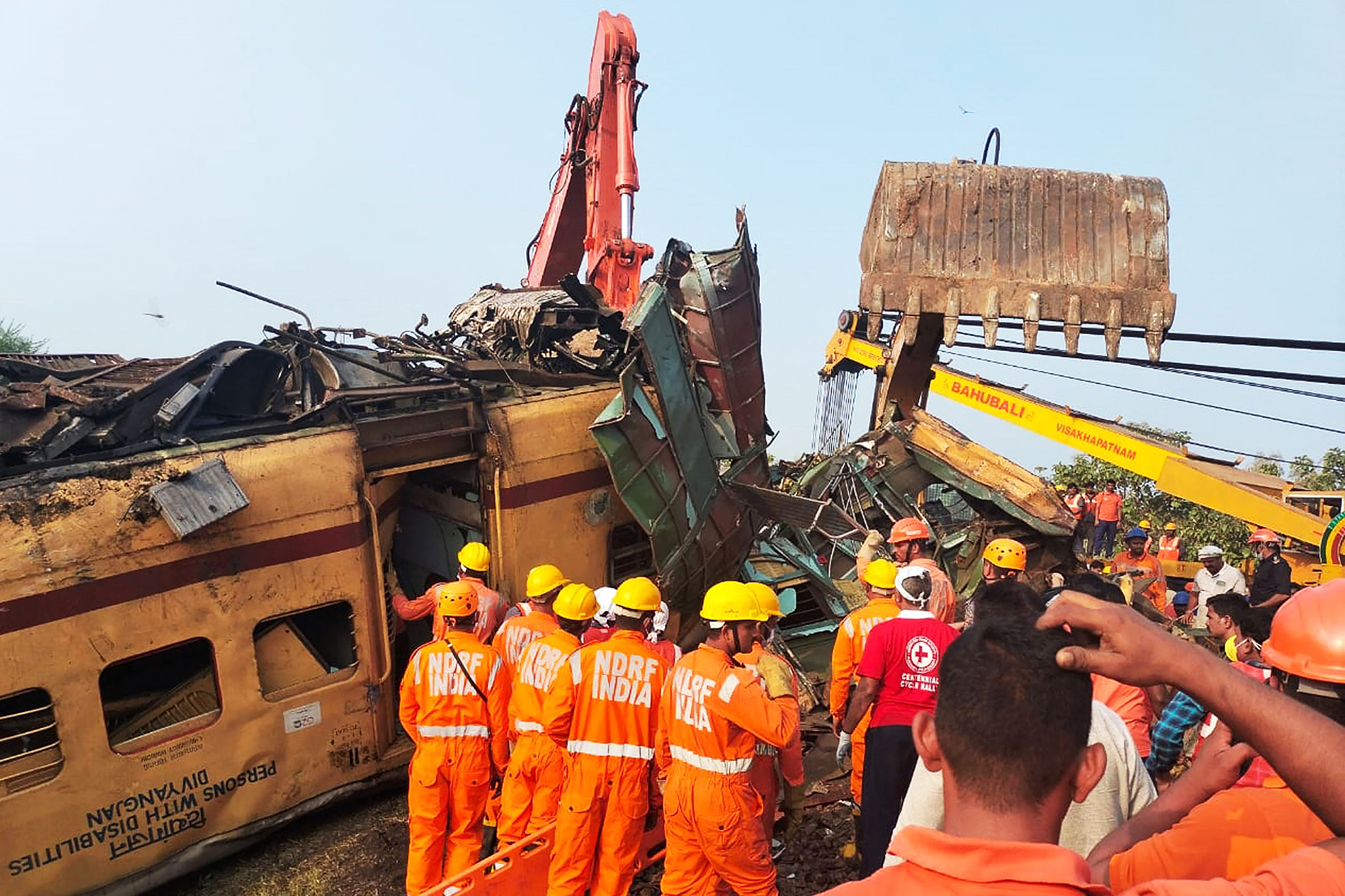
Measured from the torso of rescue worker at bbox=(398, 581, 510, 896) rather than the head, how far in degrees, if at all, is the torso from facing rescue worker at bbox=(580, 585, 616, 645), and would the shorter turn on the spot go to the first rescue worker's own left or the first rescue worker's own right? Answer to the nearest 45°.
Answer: approximately 45° to the first rescue worker's own right

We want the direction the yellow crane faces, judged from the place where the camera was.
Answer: facing to the left of the viewer

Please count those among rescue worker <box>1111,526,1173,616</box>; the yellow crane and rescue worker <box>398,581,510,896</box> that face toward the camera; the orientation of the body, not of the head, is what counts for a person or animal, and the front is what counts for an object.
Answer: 1

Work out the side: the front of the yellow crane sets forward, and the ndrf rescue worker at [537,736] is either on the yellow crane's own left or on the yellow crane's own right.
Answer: on the yellow crane's own left

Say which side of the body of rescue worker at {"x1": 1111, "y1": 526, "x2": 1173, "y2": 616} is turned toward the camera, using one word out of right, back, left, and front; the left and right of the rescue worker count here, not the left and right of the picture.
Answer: front

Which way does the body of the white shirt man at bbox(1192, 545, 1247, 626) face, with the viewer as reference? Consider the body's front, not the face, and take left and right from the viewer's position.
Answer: facing the viewer and to the left of the viewer

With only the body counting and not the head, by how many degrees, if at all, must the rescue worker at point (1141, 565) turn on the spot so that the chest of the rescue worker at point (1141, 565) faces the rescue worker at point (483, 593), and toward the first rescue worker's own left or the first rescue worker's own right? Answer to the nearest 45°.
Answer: approximately 45° to the first rescue worker's own right

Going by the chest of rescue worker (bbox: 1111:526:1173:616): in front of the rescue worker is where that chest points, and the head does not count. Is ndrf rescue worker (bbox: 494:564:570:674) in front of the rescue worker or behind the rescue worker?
in front

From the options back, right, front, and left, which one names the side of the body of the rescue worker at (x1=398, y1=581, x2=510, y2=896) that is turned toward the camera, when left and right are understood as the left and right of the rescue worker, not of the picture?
back

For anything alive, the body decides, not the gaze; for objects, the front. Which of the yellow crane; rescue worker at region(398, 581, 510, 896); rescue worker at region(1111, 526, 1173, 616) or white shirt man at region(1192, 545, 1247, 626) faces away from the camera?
rescue worker at region(398, 581, 510, 896)

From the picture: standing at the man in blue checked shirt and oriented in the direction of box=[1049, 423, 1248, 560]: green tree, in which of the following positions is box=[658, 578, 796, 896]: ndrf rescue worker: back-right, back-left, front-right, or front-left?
back-left

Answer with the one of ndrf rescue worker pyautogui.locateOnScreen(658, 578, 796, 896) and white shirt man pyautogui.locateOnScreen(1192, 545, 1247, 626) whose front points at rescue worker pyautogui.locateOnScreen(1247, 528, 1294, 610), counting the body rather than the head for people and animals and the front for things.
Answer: the ndrf rescue worker

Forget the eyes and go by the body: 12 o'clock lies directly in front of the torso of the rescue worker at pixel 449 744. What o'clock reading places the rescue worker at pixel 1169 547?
the rescue worker at pixel 1169 547 is roughly at 2 o'clock from the rescue worker at pixel 449 744.

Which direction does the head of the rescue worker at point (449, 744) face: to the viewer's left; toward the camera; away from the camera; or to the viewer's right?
away from the camera
